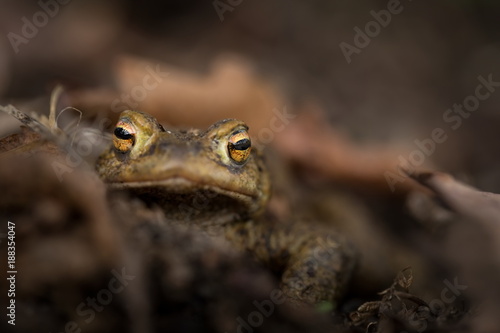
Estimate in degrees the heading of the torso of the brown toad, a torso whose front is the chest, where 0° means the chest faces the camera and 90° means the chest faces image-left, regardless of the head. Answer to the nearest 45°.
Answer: approximately 0°
